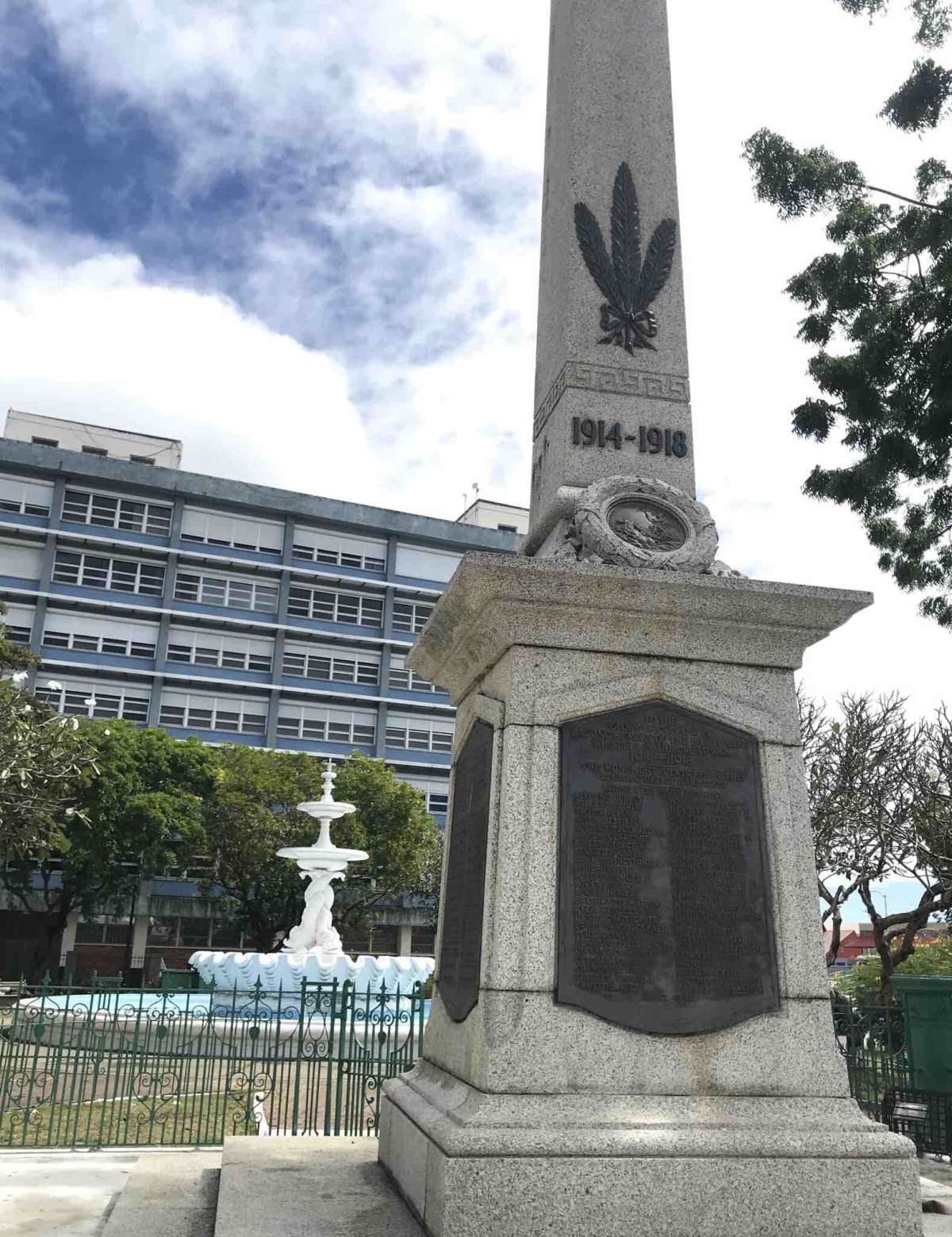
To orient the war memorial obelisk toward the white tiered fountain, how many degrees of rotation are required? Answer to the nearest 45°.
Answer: approximately 180°

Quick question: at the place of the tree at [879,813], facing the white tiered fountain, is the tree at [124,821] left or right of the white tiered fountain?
right

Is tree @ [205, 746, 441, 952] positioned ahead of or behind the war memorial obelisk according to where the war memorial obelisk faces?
behind

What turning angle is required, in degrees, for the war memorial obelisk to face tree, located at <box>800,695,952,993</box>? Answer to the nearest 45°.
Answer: approximately 180°

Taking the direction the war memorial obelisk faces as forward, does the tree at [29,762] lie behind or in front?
behind

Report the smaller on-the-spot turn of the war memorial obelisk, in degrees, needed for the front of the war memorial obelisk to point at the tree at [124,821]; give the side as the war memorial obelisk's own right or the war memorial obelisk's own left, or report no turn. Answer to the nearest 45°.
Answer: approximately 135° to the war memorial obelisk's own right

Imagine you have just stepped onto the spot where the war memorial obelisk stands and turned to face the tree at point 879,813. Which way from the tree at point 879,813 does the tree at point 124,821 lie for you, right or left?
left

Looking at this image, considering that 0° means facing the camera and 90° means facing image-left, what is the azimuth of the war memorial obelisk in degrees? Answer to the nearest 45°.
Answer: approximately 0°
